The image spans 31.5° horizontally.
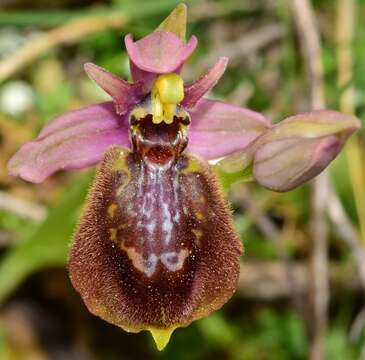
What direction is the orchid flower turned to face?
toward the camera

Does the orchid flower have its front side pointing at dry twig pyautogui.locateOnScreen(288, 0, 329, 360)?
no

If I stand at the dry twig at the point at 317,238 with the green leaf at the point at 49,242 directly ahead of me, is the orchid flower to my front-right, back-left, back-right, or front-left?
front-left
